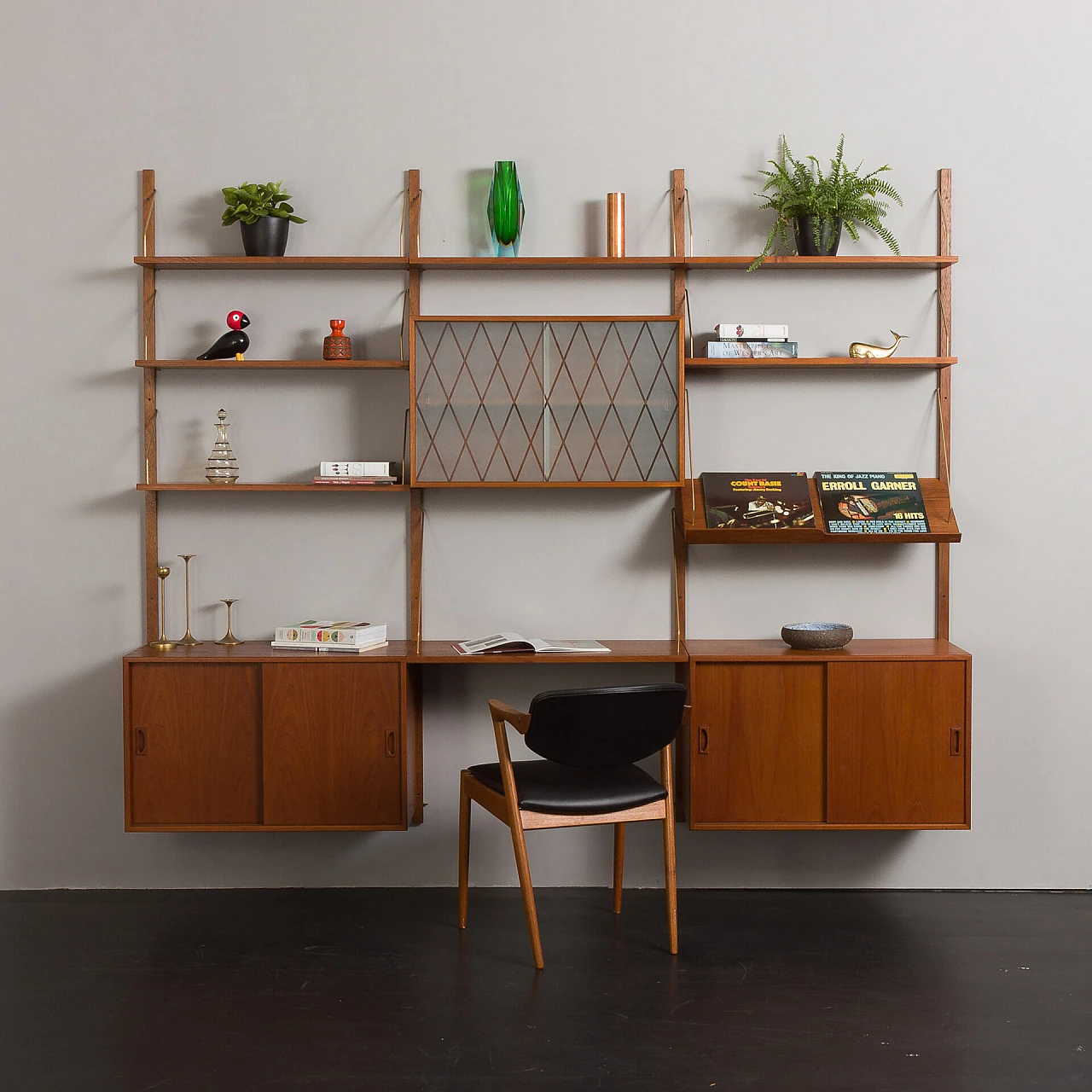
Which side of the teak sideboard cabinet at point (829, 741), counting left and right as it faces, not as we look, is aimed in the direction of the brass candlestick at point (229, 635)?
right

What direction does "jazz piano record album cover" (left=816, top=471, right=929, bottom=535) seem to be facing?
toward the camera

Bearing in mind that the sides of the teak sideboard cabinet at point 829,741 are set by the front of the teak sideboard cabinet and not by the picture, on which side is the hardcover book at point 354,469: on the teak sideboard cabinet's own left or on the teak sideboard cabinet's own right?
on the teak sideboard cabinet's own right

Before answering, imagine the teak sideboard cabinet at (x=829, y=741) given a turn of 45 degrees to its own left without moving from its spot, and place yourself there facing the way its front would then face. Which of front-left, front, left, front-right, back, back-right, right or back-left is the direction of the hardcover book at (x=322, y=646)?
back-right

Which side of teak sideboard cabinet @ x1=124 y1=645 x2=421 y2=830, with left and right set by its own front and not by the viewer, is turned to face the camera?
front

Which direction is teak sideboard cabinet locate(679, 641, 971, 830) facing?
toward the camera

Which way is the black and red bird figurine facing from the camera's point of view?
to the viewer's right

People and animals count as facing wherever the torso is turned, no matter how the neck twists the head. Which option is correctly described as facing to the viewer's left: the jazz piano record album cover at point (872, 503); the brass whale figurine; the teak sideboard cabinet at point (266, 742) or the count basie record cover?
the brass whale figurine

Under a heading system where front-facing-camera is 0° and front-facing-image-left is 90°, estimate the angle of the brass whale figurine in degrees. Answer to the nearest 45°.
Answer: approximately 90°

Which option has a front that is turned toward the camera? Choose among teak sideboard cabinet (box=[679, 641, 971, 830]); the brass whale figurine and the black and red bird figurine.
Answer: the teak sideboard cabinet

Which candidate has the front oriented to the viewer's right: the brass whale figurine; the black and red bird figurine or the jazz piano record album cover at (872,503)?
the black and red bird figurine

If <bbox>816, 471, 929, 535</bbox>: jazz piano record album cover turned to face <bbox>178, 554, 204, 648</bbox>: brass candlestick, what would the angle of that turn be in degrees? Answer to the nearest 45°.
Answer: approximately 90° to its right

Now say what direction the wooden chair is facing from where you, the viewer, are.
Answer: facing away from the viewer and to the left of the viewer
